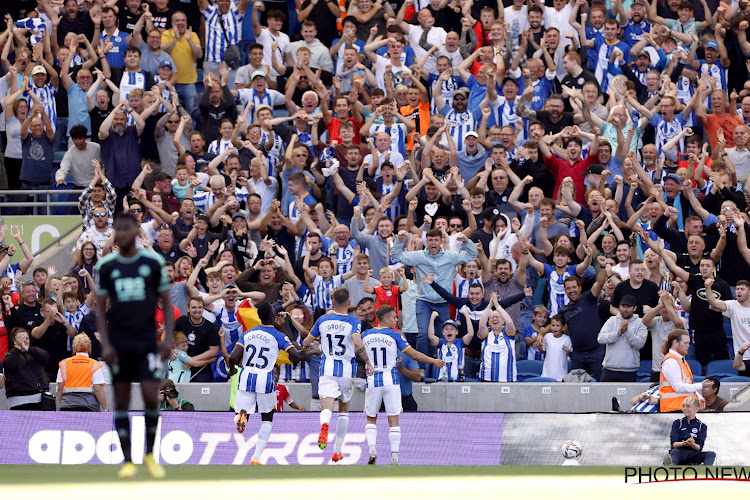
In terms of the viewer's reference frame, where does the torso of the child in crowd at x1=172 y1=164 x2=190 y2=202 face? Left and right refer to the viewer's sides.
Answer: facing the viewer

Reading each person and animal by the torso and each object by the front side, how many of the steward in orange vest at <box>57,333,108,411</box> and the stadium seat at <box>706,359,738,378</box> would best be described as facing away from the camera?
1

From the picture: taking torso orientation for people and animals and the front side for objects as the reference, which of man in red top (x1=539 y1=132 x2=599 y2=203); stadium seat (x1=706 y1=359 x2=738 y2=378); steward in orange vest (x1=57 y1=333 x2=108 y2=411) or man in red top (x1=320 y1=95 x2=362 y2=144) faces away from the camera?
the steward in orange vest

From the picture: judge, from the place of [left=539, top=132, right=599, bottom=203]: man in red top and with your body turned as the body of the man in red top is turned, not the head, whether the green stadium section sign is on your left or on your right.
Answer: on your right

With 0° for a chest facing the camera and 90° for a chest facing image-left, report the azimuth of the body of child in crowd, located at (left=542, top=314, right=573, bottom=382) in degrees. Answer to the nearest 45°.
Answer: approximately 0°

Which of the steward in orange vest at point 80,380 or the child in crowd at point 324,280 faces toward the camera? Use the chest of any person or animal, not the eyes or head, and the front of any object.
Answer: the child in crowd

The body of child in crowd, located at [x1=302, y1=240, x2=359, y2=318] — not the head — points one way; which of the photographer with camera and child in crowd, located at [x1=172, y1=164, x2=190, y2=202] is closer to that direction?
the photographer with camera

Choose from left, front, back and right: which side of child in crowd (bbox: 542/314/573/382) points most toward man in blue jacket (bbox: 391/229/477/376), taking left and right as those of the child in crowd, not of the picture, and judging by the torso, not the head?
right

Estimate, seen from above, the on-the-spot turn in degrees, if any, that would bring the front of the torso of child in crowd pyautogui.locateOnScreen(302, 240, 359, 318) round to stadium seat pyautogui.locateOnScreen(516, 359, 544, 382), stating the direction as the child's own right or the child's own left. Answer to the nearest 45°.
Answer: approximately 90° to the child's own left

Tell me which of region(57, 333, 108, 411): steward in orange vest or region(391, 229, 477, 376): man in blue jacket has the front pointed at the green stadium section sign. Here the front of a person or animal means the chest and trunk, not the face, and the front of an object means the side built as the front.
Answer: the steward in orange vest

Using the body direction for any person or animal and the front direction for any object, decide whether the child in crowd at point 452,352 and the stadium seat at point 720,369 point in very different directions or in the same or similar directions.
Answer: same or similar directions

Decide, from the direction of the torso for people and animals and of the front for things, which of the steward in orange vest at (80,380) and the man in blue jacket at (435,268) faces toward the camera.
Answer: the man in blue jacket

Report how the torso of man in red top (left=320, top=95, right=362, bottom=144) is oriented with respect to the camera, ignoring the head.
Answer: toward the camera

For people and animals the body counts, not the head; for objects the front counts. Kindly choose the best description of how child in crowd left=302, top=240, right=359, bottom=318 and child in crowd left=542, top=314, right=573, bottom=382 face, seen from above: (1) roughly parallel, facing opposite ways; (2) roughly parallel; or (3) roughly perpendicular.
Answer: roughly parallel

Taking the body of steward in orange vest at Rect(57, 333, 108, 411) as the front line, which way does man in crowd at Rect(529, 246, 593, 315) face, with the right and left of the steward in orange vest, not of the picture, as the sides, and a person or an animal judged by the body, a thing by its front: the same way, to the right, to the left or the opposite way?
the opposite way

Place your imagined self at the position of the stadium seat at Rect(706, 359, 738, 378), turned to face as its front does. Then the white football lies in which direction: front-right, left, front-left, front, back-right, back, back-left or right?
front-right

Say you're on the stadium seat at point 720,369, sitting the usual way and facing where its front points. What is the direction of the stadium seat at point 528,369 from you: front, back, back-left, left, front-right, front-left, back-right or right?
right

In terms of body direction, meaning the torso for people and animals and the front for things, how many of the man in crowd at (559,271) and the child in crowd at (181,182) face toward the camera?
2
